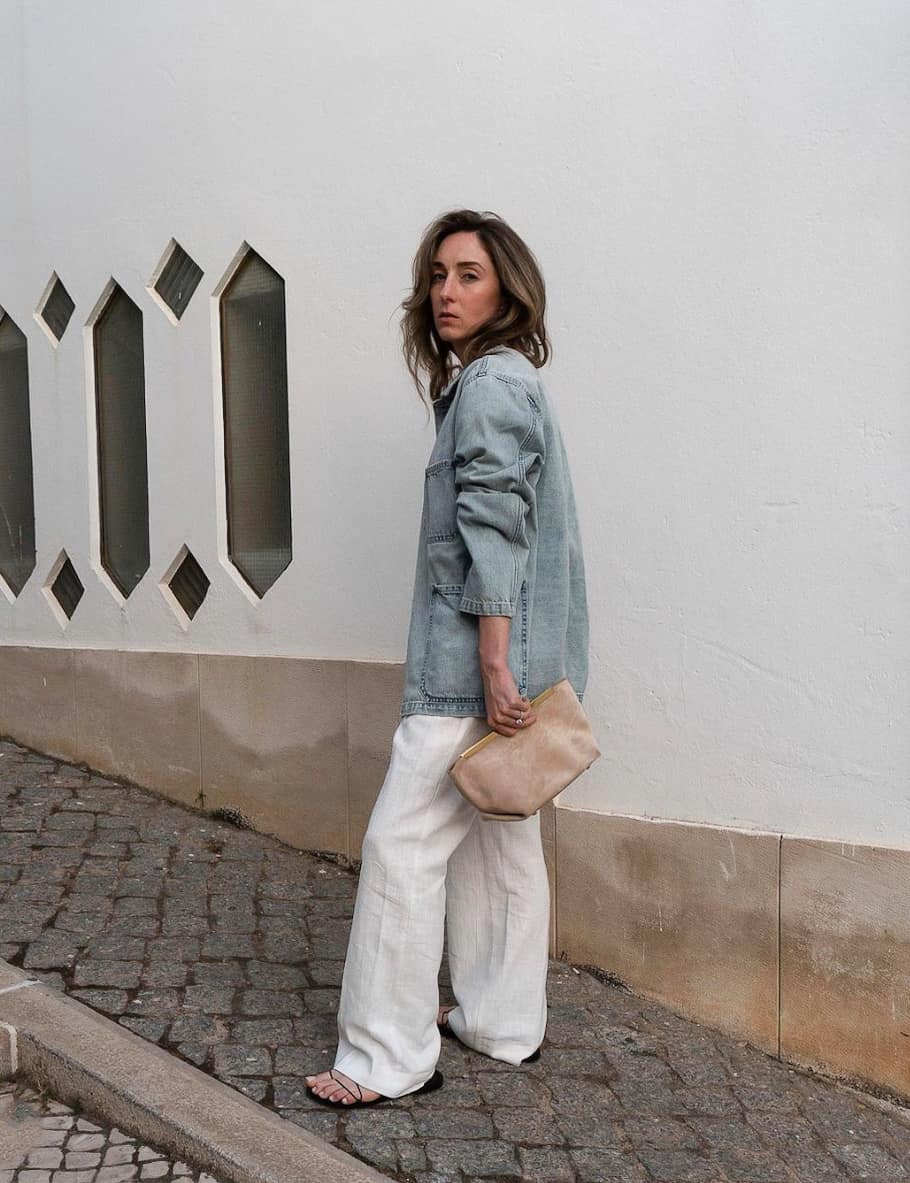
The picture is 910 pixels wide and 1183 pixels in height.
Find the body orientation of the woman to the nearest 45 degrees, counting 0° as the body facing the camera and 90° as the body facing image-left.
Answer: approximately 90°
